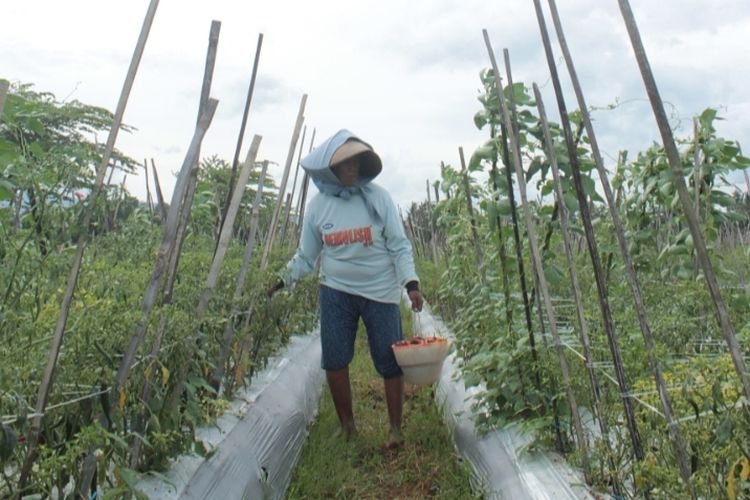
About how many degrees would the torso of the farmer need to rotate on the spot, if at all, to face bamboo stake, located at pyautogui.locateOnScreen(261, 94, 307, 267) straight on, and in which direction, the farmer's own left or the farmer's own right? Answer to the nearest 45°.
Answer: approximately 135° to the farmer's own right

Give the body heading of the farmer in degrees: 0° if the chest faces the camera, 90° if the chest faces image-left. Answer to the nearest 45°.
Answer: approximately 0°

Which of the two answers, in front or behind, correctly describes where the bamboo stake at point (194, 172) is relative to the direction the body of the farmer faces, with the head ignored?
in front

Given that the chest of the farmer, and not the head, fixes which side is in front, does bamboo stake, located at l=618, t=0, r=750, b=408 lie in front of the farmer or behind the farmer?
in front

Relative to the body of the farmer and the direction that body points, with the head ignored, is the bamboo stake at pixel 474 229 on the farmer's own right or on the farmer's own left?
on the farmer's own left

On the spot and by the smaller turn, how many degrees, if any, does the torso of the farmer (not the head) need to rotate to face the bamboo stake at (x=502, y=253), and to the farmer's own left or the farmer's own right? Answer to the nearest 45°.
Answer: approximately 45° to the farmer's own left
